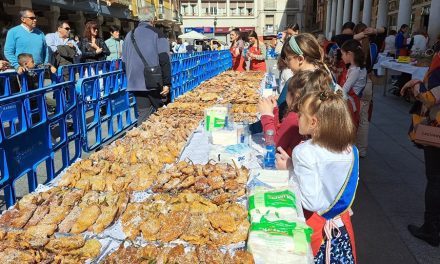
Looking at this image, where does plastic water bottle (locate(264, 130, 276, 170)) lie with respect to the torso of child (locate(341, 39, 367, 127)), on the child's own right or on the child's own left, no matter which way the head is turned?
on the child's own left

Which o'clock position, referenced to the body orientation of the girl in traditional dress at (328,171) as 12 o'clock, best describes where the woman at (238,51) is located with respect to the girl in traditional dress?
The woman is roughly at 1 o'clock from the girl in traditional dress.

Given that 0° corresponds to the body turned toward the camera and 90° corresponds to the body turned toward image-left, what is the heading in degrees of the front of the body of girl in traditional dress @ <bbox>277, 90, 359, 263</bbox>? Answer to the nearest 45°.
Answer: approximately 135°

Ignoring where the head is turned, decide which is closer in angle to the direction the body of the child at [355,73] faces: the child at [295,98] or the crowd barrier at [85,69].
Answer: the crowd barrier

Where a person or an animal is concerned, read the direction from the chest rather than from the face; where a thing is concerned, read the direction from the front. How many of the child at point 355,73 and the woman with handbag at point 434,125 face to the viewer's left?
2

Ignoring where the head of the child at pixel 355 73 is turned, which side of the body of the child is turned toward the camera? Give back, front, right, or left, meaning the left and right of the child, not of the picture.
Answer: left

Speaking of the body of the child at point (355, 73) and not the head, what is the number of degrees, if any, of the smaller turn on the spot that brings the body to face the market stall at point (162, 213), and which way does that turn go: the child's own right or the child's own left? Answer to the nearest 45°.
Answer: approximately 90° to the child's own left

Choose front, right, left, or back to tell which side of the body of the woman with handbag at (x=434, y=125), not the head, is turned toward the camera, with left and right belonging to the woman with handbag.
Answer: left

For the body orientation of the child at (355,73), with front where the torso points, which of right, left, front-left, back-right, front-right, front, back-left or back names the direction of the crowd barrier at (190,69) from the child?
front-right

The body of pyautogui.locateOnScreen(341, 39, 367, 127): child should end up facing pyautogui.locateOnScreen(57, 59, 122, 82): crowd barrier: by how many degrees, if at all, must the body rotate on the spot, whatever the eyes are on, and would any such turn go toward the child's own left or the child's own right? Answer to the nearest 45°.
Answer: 0° — they already face it

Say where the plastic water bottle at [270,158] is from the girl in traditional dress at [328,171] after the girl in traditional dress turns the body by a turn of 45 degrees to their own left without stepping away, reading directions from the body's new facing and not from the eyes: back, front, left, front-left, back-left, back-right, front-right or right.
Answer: front-right

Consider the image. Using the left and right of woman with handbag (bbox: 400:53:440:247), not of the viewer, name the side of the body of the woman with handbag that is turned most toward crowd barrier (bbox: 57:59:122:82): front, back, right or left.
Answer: front

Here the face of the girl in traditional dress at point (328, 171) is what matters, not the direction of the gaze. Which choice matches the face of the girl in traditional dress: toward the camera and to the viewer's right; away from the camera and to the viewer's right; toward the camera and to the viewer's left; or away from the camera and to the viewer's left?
away from the camera and to the viewer's left
